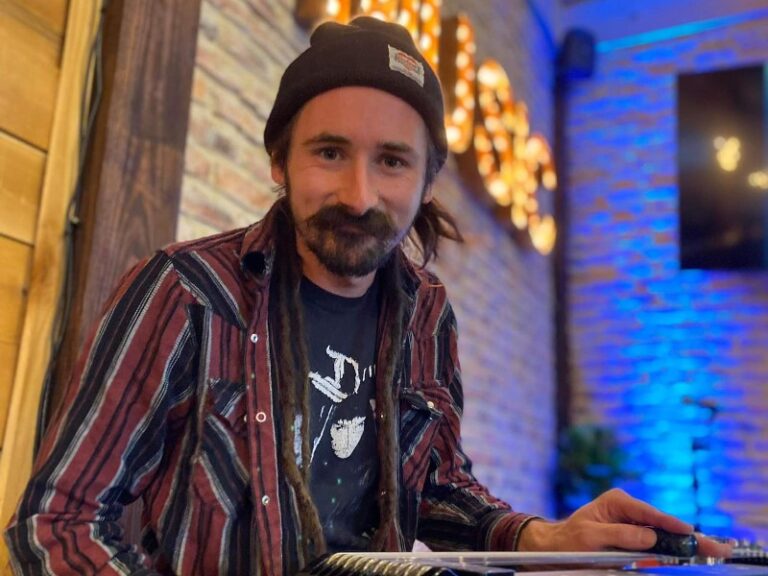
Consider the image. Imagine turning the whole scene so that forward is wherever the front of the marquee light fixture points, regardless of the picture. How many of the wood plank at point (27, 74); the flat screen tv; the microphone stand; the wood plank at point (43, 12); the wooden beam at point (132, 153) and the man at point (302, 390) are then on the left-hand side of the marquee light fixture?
2

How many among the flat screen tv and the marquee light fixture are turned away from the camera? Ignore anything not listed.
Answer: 0

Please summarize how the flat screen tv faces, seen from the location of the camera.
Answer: facing the viewer and to the left of the viewer

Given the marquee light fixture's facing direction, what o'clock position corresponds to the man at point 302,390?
The man is roughly at 2 o'clock from the marquee light fixture.

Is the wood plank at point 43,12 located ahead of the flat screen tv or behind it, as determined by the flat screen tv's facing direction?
ahead

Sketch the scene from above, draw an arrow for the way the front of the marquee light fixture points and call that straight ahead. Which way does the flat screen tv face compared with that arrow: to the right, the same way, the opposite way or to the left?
to the right

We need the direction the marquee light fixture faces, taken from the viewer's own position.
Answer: facing the viewer and to the right of the viewer

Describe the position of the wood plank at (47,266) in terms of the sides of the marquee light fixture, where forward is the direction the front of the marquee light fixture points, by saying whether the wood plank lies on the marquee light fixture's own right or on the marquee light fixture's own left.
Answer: on the marquee light fixture's own right

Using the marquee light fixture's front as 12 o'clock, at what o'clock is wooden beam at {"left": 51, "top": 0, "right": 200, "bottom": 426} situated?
The wooden beam is roughly at 2 o'clock from the marquee light fixture.
